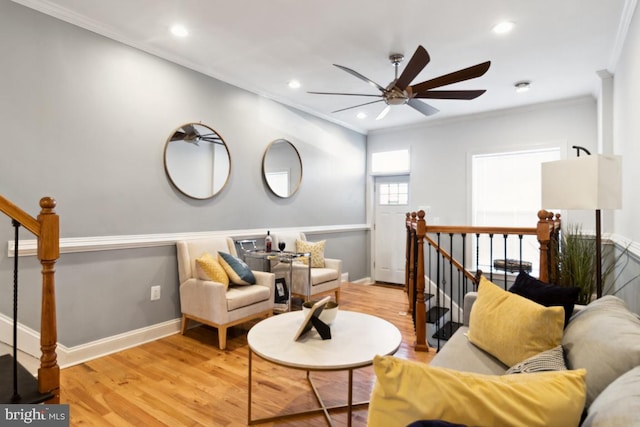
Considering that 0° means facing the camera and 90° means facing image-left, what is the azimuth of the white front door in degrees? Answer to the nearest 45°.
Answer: approximately 45°

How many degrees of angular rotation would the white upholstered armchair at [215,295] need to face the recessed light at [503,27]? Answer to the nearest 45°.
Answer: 0° — it already faces it

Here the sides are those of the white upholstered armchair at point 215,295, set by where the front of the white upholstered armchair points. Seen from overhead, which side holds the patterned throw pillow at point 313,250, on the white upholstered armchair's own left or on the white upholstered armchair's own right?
on the white upholstered armchair's own left

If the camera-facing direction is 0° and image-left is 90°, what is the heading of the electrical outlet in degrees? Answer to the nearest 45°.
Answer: approximately 315°

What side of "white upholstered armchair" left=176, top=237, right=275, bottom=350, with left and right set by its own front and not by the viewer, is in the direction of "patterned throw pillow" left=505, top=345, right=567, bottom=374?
front

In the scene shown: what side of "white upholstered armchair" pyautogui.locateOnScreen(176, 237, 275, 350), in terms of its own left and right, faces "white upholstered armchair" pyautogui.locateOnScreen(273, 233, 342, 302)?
left

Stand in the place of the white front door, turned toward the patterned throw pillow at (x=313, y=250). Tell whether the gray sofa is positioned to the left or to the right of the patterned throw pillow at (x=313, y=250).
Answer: left

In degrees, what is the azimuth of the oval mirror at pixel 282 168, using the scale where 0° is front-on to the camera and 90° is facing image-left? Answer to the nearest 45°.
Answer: approximately 315°

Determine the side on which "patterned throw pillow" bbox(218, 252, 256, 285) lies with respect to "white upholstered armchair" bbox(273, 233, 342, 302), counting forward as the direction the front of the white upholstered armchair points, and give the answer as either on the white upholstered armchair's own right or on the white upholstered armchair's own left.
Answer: on the white upholstered armchair's own right

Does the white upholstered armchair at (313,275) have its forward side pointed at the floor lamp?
yes
